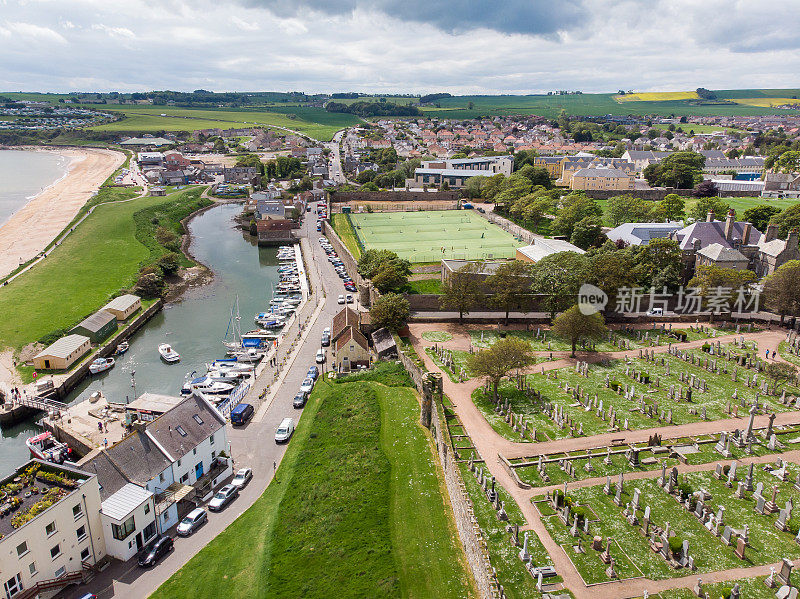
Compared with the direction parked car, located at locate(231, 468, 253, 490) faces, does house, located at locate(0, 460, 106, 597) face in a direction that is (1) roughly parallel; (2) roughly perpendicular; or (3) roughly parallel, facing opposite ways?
roughly perpendicular

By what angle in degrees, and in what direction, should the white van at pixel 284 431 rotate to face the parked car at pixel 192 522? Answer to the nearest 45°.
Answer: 0° — it already faces it

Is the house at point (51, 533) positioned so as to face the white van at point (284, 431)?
no

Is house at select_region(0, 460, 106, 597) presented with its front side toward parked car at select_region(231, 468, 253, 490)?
no

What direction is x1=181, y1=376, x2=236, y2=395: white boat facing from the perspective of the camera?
to the viewer's right

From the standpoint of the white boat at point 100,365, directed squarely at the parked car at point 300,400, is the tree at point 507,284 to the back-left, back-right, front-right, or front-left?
front-left

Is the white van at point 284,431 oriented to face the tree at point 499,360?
no

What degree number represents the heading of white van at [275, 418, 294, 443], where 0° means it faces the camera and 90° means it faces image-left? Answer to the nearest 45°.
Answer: approximately 45°

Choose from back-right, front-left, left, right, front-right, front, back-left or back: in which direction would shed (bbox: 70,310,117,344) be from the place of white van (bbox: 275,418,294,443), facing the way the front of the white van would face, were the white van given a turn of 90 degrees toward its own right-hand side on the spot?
front

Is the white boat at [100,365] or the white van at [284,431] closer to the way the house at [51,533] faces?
the white van

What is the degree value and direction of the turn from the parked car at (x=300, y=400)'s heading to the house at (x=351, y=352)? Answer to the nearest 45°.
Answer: approximately 180°

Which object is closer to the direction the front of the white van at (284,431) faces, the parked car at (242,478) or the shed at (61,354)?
the parked car
